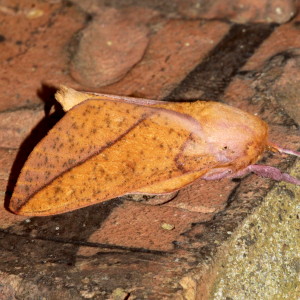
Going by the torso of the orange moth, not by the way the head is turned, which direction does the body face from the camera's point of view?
to the viewer's right
